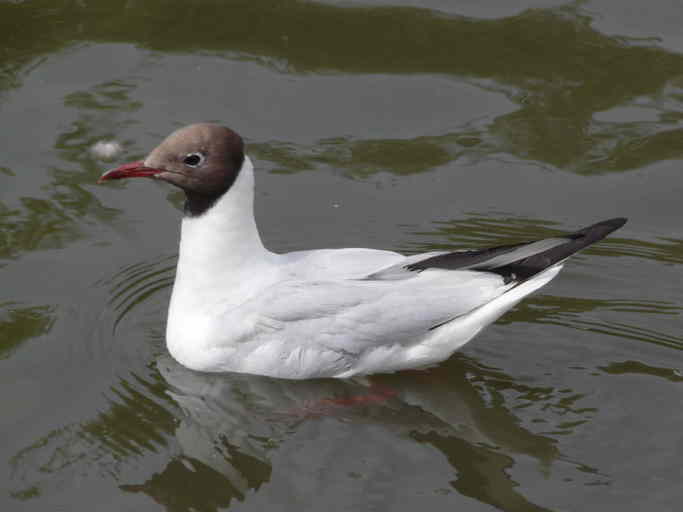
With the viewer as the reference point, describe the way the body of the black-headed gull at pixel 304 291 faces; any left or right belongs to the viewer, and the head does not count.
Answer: facing to the left of the viewer
